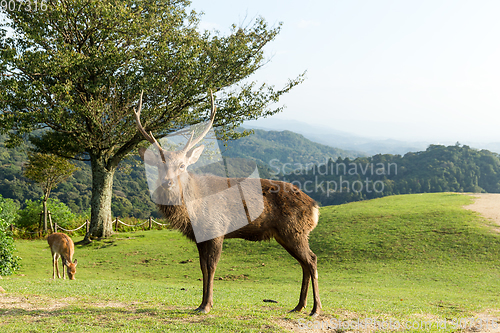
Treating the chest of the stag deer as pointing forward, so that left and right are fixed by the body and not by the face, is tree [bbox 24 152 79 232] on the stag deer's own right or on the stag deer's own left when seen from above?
on the stag deer's own right

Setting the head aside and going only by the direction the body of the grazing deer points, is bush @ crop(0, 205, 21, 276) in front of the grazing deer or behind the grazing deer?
behind

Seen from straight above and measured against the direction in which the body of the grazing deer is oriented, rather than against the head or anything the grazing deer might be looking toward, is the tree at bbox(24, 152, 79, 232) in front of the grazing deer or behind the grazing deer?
behind

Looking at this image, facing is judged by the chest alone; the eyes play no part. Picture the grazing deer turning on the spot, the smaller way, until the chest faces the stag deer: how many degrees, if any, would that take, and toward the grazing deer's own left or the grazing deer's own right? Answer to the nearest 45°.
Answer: approximately 45° to the grazing deer's own right

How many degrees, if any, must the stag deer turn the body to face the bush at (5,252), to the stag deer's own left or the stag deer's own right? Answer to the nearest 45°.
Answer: approximately 45° to the stag deer's own right

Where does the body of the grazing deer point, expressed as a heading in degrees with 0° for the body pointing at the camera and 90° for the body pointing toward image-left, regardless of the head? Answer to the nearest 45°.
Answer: approximately 315°

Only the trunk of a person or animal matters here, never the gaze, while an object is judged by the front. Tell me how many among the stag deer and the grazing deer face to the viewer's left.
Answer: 1

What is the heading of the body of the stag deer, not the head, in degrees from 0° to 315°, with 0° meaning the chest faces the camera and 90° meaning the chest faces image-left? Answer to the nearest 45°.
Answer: approximately 90°

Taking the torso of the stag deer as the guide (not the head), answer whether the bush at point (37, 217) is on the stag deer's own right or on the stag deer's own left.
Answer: on the stag deer's own right
